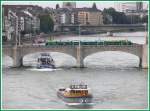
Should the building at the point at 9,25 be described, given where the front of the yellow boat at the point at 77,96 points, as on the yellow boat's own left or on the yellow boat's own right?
on the yellow boat's own right

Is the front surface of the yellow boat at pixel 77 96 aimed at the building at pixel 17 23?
no

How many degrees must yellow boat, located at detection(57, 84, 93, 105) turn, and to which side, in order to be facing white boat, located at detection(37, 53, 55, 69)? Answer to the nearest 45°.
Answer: approximately 90° to its right

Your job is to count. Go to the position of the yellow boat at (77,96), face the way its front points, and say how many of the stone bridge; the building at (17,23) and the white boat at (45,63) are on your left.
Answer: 0

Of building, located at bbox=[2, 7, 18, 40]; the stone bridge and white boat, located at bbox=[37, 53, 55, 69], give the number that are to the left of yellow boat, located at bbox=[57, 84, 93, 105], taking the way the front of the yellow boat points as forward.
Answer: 0

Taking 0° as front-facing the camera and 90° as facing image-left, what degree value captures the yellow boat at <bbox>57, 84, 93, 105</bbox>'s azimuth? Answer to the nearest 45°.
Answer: approximately 90°
